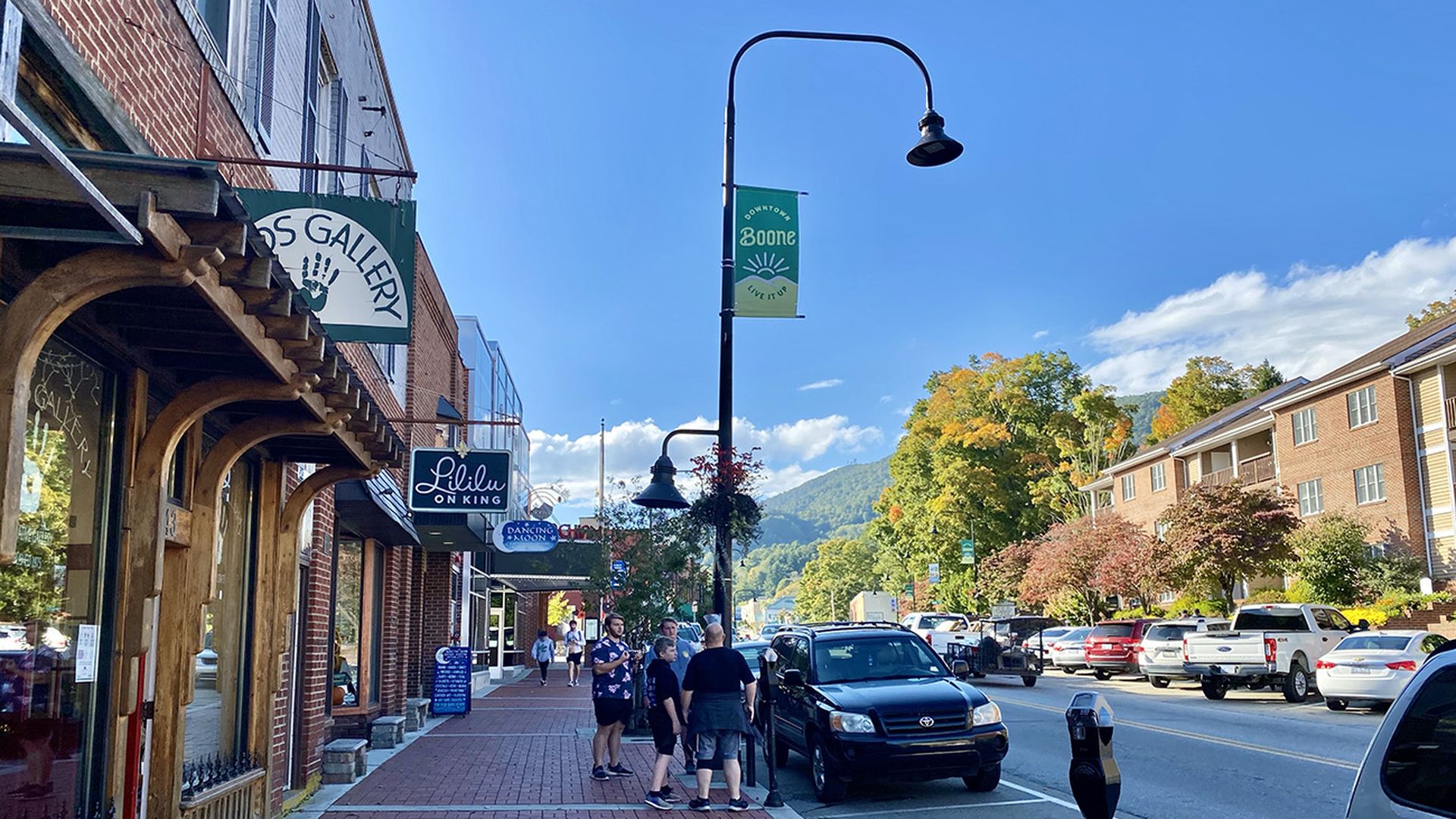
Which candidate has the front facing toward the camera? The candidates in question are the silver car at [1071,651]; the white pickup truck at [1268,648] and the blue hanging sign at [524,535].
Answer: the blue hanging sign

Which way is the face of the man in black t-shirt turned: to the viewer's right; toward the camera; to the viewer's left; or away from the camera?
away from the camera

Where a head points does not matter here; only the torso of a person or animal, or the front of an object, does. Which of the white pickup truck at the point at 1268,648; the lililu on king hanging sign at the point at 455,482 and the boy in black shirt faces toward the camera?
the lililu on king hanging sign

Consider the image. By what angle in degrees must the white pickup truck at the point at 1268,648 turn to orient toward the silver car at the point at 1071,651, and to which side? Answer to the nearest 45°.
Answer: approximately 90° to its left

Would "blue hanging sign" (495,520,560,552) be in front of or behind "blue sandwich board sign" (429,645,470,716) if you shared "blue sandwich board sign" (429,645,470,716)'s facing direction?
behind

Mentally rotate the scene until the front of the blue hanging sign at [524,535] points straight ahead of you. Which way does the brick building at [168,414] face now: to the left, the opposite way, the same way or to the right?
to the left

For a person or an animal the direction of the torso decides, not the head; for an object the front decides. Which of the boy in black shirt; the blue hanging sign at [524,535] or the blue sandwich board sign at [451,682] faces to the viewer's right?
the boy in black shirt

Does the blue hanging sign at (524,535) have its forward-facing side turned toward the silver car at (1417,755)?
yes

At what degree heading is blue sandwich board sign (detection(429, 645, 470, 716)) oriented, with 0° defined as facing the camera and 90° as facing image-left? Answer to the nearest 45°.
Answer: approximately 0°

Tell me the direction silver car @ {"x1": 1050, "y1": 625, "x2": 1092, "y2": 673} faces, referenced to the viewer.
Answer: facing away from the viewer and to the right of the viewer

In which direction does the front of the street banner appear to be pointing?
toward the camera

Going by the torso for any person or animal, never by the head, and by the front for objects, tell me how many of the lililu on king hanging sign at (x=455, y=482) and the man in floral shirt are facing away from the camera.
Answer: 0

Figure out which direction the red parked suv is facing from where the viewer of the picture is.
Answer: facing away from the viewer and to the right of the viewer
